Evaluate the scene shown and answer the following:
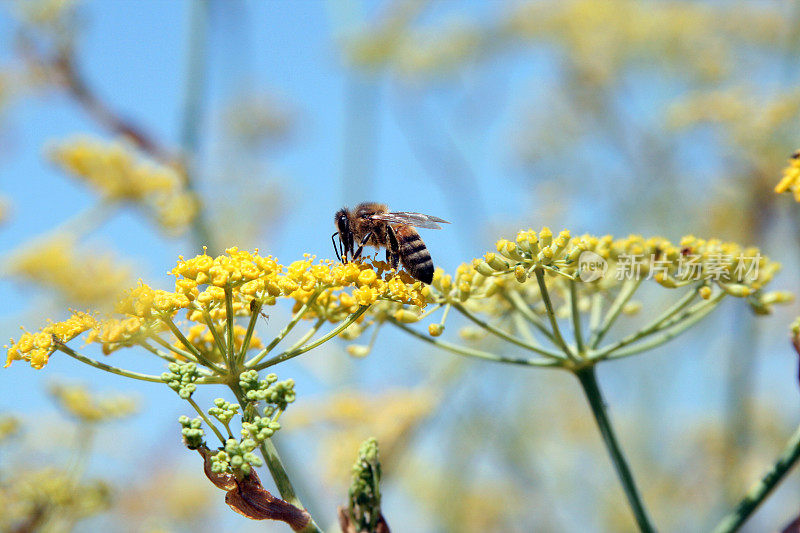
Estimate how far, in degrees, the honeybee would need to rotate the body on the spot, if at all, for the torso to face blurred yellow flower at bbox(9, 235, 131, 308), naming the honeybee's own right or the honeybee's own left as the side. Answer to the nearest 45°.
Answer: approximately 45° to the honeybee's own right

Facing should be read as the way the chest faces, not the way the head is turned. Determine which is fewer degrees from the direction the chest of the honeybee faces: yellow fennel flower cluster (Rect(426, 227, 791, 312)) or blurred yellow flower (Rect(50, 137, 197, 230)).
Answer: the blurred yellow flower

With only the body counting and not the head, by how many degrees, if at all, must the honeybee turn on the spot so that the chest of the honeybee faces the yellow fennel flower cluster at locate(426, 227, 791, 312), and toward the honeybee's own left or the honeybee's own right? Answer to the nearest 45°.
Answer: approximately 135° to the honeybee's own left

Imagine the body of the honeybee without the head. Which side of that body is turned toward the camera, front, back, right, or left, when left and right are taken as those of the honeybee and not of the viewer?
left

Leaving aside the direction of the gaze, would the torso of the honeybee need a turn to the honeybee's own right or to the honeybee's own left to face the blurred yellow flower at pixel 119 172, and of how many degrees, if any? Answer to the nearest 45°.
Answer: approximately 45° to the honeybee's own right
